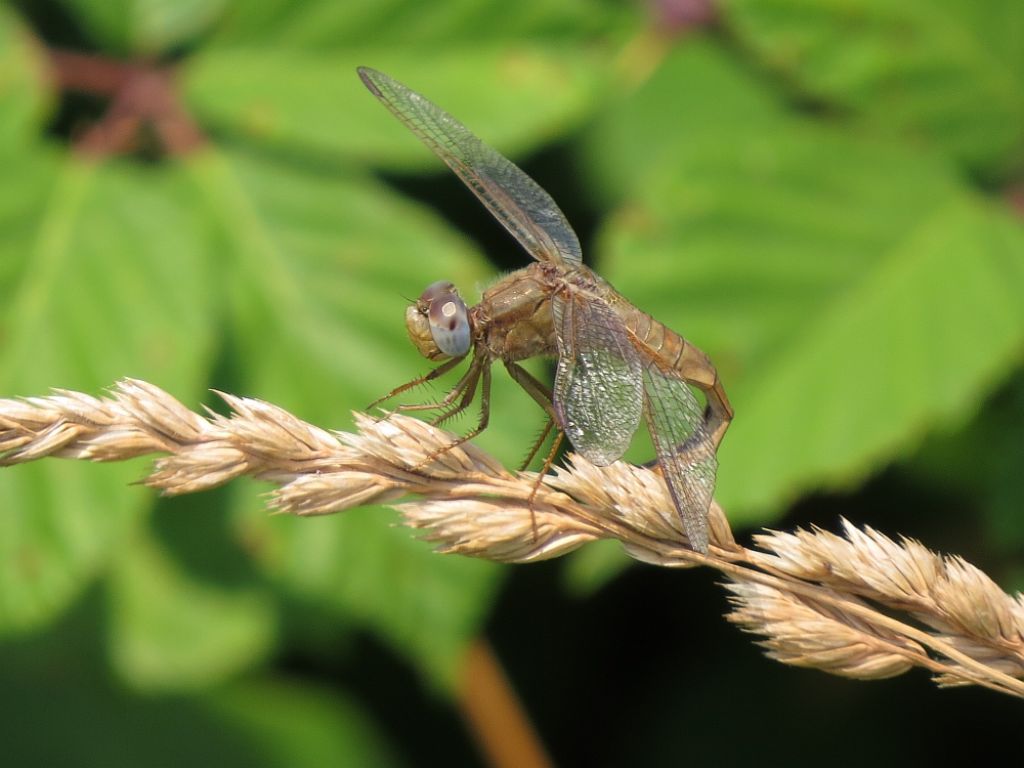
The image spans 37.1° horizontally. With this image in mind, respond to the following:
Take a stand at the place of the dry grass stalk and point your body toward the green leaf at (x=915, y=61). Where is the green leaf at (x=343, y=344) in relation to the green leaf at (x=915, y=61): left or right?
left

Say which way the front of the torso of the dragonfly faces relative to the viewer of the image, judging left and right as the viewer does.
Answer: facing to the left of the viewer

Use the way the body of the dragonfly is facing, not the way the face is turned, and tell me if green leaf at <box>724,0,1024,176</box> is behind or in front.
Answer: behind

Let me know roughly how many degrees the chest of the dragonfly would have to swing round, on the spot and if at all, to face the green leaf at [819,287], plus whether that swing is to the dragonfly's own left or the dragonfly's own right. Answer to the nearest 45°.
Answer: approximately 135° to the dragonfly's own right

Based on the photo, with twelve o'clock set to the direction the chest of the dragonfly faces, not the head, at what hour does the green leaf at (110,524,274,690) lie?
The green leaf is roughly at 1 o'clock from the dragonfly.
